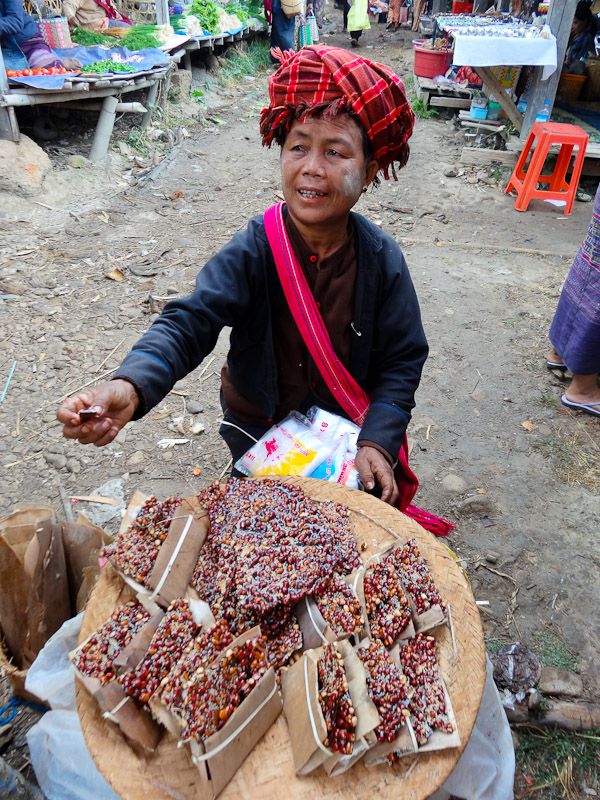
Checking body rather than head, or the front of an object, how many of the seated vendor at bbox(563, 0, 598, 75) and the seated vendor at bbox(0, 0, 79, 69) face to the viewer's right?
1

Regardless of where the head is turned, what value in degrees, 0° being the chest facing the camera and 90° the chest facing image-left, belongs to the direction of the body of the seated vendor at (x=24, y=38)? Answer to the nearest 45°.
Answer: approximately 270°

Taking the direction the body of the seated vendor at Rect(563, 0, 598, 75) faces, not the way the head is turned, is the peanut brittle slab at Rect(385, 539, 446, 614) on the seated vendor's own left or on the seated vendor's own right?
on the seated vendor's own left

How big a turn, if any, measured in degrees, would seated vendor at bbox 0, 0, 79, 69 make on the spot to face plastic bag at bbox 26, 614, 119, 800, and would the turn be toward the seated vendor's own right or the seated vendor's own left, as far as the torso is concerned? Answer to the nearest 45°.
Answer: approximately 90° to the seated vendor's own right

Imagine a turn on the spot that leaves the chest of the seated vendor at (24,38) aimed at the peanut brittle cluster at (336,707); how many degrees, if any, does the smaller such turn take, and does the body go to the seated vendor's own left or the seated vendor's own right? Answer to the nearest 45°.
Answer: approximately 90° to the seated vendor's own right

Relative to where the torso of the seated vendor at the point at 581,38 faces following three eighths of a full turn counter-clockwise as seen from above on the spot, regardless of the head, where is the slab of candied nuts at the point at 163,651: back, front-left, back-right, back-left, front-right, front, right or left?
front-right

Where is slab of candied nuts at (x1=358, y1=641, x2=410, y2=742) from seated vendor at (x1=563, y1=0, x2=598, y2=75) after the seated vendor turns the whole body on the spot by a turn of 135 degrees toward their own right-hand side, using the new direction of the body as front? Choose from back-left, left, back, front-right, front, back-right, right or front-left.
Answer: back-right

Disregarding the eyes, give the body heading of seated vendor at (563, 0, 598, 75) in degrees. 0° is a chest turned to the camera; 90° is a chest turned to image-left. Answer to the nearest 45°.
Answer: approximately 90°
